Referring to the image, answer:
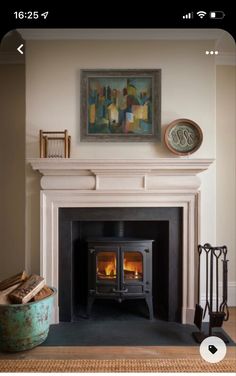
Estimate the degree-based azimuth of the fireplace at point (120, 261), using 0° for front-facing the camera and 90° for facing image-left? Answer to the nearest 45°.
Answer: approximately 0°

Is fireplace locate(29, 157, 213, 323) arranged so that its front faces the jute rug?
yes
